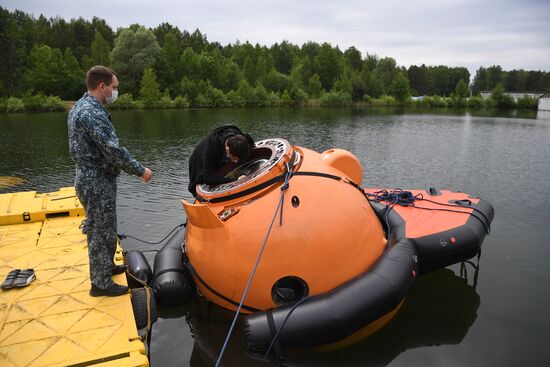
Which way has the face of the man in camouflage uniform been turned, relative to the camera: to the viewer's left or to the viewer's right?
to the viewer's right

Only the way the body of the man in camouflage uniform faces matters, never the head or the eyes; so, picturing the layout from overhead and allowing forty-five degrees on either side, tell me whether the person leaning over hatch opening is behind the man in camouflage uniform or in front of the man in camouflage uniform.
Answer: in front

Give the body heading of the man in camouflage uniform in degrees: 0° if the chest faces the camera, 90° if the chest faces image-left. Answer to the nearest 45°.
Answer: approximately 270°

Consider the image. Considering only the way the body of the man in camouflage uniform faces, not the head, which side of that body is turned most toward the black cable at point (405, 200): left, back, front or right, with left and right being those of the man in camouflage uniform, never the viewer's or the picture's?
front
